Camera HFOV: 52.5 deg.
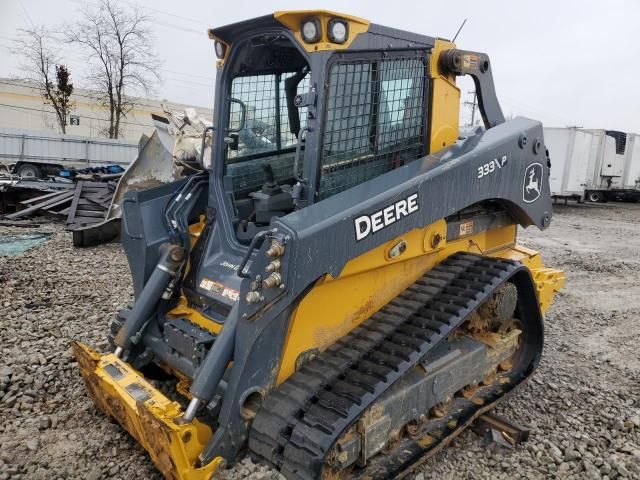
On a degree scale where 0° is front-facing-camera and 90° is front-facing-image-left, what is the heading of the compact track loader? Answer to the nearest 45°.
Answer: approximately 45°

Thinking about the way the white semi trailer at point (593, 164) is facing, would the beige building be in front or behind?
behind

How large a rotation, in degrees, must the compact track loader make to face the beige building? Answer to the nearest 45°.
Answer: approximately 90° to its right

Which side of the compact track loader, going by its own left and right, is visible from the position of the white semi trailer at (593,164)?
back

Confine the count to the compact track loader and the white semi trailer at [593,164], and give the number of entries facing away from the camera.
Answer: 0

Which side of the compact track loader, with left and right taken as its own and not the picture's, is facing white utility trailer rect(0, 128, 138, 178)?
right
